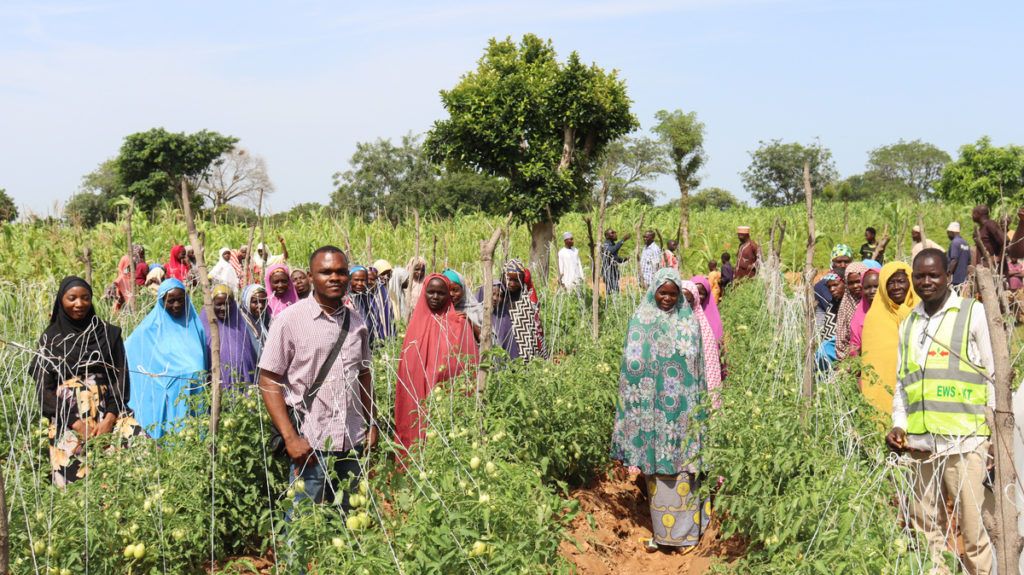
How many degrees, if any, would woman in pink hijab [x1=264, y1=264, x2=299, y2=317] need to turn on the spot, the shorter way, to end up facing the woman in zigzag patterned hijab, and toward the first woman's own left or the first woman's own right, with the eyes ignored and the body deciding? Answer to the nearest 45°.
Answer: approximately 90° to the first woman's own left

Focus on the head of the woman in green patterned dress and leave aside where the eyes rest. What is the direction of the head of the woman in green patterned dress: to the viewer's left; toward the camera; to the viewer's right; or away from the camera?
toward the camera

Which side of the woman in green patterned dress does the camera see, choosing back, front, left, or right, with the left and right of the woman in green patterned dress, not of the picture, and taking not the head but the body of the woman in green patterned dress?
front

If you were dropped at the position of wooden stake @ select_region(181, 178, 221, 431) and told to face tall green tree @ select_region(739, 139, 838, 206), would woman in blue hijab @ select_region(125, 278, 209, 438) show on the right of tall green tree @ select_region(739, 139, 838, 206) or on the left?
left

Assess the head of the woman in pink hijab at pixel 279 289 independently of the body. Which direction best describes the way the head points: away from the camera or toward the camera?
toward the camera

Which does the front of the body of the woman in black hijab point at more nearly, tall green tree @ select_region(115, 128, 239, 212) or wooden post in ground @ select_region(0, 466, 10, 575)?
the wooden post in ground

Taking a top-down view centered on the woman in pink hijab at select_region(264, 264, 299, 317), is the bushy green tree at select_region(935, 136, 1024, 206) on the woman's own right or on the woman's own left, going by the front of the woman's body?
on the woman's own left

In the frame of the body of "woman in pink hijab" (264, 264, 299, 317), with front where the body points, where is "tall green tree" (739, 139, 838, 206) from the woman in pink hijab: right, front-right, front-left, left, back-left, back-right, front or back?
back-left

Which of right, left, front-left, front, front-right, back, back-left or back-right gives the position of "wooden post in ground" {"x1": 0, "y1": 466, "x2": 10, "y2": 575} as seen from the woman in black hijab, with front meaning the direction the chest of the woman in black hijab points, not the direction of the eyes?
front

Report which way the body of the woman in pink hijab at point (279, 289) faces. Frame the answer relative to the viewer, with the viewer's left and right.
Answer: facing the viewer

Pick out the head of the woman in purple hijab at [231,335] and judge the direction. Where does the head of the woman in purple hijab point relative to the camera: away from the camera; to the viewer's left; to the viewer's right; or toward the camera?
toward the camera

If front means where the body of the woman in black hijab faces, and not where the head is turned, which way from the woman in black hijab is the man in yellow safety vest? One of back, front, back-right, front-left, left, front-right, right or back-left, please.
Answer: front-left

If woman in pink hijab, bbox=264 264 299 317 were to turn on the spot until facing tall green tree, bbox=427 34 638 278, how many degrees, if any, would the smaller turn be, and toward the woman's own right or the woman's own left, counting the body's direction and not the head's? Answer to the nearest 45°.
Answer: approximately 135° to the woman's own left

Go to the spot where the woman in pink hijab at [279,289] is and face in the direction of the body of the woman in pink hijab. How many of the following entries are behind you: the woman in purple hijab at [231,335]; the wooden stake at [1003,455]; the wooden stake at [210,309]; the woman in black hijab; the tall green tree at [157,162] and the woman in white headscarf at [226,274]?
2

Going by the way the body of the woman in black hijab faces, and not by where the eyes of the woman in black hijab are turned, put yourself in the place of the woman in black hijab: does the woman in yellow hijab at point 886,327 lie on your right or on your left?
on your left

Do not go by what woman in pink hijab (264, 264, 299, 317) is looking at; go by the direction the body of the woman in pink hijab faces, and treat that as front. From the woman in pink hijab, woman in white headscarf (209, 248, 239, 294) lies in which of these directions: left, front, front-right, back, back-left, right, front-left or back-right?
back

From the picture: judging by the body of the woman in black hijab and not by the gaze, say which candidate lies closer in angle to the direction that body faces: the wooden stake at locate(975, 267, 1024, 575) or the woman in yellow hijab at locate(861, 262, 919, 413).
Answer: the wooden stake
